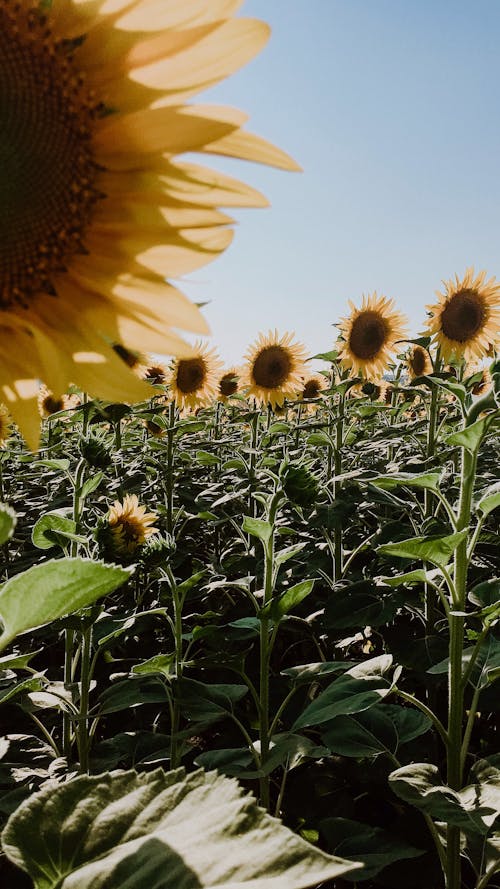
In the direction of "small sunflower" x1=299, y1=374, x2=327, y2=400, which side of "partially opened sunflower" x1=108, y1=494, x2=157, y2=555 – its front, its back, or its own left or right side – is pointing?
back

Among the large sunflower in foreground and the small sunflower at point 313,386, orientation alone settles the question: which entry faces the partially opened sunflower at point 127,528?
the small sunflower

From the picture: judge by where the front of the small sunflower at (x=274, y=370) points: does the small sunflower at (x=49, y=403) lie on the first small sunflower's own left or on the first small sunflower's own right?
on the first small sunflower's own right

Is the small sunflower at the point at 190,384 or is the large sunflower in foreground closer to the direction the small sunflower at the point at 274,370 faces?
the large sunflower in foreground

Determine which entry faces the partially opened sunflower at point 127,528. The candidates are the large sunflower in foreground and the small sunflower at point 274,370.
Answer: the small sunflower

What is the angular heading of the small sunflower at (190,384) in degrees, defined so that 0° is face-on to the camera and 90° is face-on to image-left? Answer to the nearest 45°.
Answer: approximately 0°

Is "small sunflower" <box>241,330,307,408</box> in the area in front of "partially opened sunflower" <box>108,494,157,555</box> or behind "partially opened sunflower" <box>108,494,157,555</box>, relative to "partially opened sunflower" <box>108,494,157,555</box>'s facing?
behind
